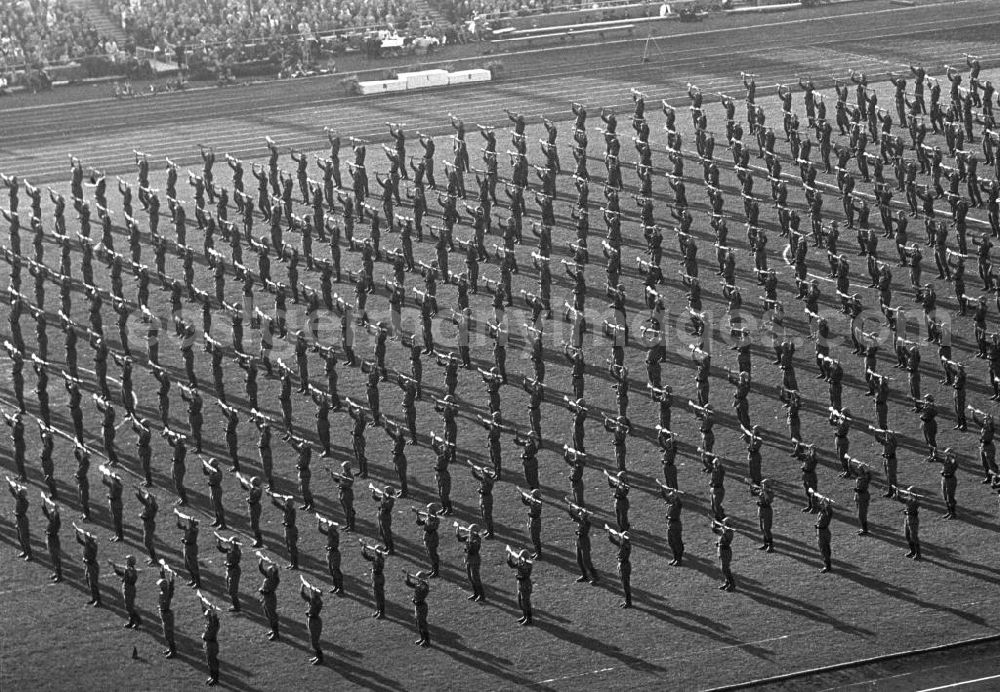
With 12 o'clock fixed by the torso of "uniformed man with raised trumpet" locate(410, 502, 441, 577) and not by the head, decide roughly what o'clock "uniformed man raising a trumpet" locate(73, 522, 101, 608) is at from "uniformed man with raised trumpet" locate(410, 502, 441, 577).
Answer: "uniformed man raising a trumpet" locate(73, 522, 101, 608) is roughly at 12 o'clock from "uniformed man with raised trumpet" locate(410, 502, 441, 577).

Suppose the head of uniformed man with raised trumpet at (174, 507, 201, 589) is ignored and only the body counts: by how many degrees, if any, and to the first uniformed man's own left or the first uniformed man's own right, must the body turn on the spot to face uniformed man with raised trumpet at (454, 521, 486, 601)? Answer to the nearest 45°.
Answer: approximately 180°

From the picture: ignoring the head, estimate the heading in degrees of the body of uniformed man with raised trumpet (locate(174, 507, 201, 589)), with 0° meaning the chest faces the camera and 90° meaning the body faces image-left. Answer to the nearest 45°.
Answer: approximately 90°

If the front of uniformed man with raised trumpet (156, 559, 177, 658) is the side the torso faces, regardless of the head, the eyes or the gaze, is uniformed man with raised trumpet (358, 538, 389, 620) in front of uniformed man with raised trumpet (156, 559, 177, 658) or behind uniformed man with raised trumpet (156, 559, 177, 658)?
behind

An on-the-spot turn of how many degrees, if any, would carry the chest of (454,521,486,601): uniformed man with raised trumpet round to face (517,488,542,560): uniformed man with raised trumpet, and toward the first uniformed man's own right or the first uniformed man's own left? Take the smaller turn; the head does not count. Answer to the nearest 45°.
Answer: approximately 135° to the first uniformed man's own right

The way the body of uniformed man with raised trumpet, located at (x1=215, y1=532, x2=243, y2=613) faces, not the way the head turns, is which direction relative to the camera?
to the viewer's left

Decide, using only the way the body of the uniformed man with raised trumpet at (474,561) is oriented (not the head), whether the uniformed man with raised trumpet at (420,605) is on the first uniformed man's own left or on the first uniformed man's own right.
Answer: on the first uniformed man's own left

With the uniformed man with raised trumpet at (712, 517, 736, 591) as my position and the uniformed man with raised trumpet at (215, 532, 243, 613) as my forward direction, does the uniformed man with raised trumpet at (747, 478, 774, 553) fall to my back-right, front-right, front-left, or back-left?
back-right

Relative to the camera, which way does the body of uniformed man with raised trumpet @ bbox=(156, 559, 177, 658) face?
to the viewer's left
